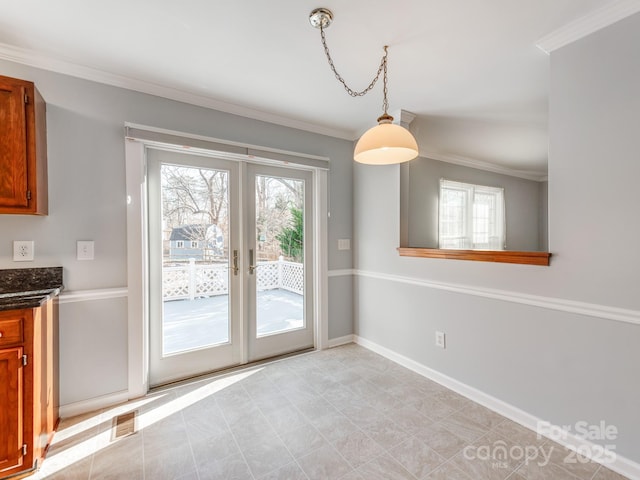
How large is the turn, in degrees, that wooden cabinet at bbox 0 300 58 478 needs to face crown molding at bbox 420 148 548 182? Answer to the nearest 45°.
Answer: approximately 90° to its left

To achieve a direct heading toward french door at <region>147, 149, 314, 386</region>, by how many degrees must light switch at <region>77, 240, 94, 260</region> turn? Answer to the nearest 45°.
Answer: approximately 90° to its left

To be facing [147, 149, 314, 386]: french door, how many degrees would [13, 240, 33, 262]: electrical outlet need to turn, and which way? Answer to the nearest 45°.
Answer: approximately 90° to its left

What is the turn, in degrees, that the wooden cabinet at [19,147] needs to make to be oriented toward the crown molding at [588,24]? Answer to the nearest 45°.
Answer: approximately 45° to its left

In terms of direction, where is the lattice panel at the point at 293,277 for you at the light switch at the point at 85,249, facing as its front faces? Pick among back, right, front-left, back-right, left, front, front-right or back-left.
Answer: left

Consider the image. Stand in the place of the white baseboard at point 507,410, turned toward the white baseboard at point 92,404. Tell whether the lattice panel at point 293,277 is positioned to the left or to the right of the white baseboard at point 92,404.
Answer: right

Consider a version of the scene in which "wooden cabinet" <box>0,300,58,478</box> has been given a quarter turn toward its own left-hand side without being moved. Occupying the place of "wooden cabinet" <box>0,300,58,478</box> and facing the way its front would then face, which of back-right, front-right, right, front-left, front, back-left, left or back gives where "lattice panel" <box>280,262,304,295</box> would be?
front
